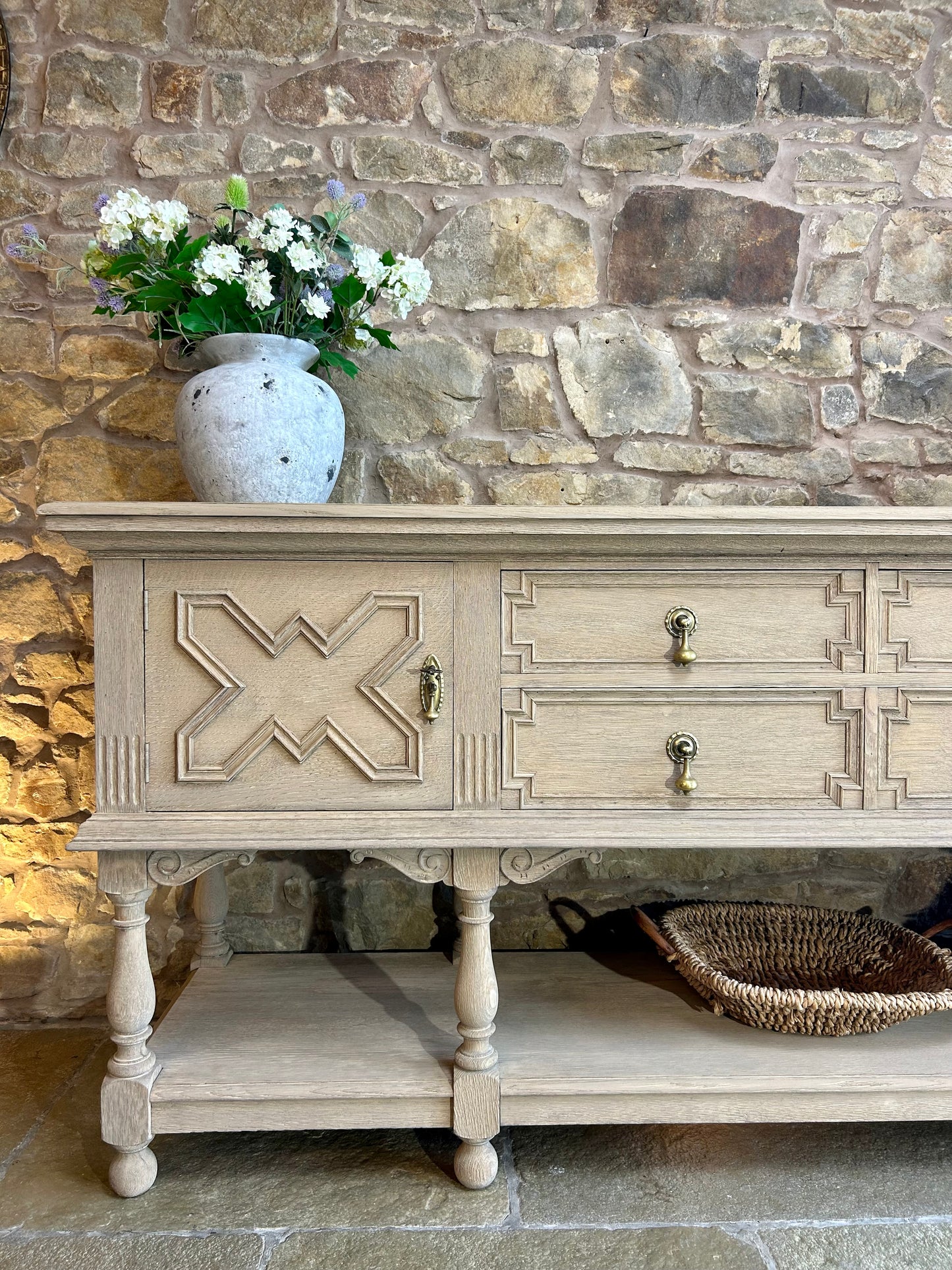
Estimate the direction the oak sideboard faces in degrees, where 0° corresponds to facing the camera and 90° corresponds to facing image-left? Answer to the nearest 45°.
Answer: approximately 0°
